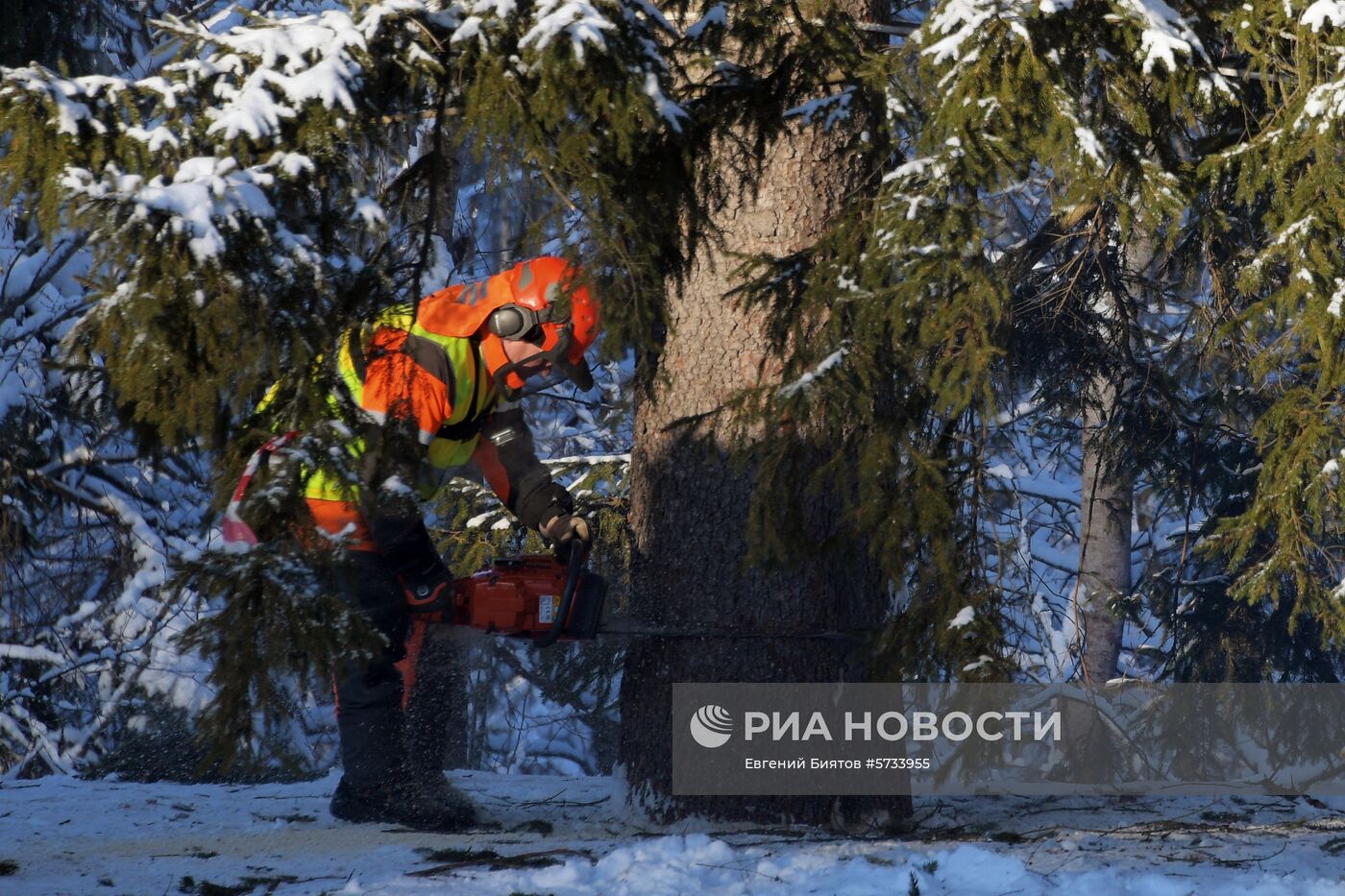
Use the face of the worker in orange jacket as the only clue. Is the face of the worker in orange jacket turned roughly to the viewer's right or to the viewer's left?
to the viewer's right

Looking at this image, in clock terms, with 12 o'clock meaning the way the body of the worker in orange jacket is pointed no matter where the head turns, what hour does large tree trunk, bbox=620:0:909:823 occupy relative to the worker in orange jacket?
The large tree trunk is roughly at 1 o'clock from the worker in orange jacket.

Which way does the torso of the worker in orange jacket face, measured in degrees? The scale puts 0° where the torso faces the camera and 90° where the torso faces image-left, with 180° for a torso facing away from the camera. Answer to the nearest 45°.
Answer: approximately 270°
